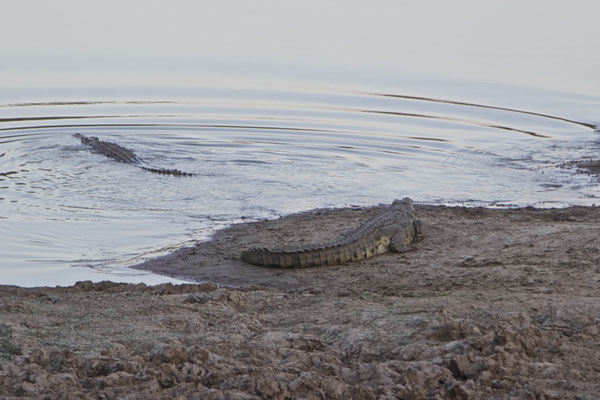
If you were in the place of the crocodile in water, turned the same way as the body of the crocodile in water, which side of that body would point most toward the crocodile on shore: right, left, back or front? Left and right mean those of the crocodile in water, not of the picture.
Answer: back

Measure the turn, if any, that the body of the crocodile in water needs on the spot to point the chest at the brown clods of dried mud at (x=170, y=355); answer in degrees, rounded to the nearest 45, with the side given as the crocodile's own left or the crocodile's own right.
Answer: approximately 135° to the crocodile's own left

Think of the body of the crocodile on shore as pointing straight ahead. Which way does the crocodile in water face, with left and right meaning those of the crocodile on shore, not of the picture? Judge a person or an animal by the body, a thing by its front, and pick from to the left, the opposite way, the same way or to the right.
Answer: to the left

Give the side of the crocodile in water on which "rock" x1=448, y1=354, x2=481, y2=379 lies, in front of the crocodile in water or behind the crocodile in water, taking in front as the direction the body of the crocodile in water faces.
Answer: behind

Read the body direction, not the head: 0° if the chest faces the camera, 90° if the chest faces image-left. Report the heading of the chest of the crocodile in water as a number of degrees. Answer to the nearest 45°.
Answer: approximately 135°

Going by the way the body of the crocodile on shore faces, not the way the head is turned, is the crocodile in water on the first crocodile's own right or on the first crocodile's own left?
on the first crocodile's own left

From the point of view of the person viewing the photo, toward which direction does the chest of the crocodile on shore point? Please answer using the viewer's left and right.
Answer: facing away from the viewer and to the right of the viewer

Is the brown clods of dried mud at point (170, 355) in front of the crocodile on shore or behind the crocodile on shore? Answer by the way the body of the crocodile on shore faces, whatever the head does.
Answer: behind

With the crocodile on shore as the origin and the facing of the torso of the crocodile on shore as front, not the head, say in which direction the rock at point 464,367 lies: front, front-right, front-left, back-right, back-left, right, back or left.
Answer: back-right
